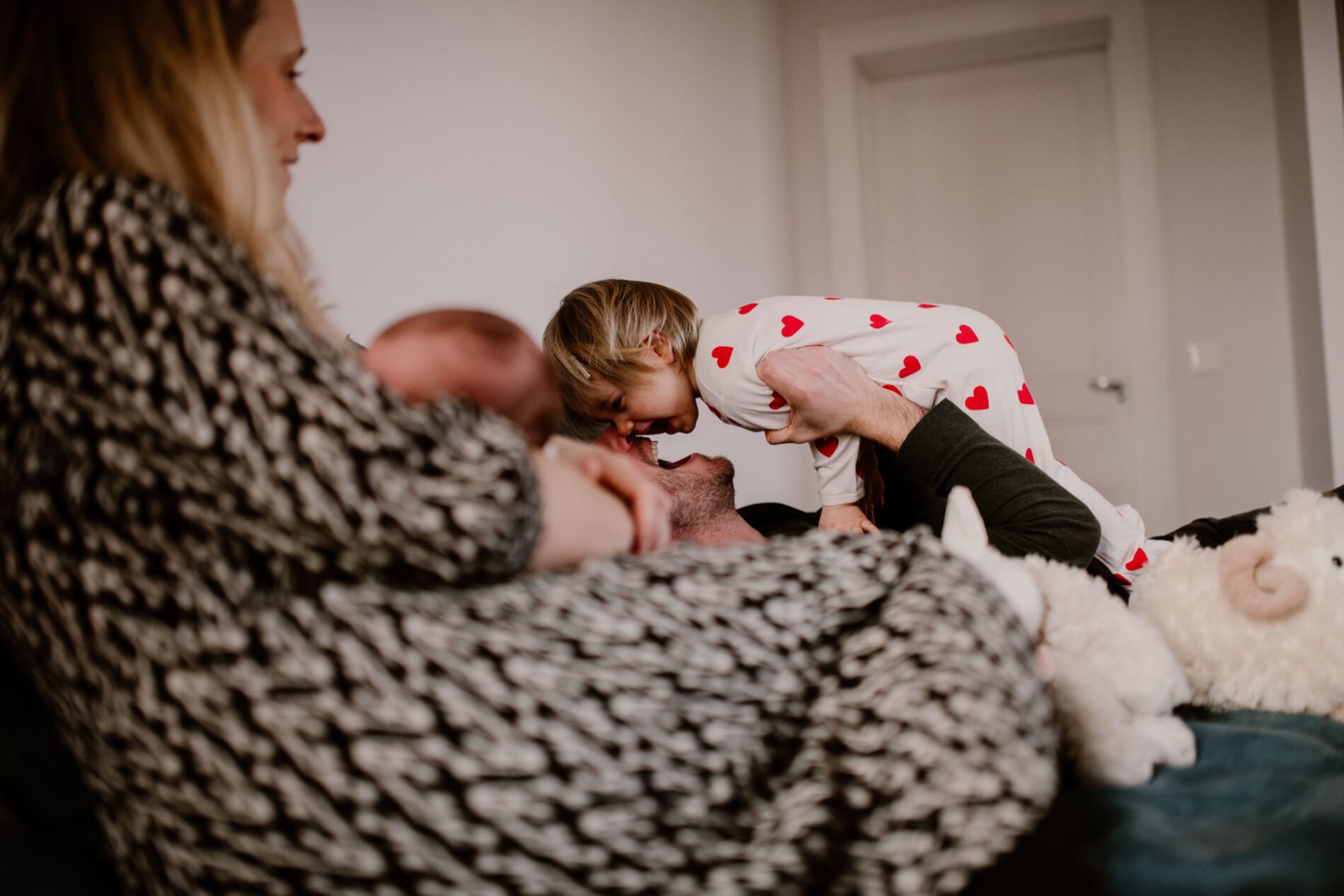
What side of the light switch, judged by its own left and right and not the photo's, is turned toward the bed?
front

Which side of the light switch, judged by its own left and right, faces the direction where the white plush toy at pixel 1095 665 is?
front

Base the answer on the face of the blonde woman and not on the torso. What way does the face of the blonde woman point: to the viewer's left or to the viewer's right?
to the viewer's right

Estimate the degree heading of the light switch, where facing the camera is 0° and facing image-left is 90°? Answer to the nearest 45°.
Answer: approximately 0°

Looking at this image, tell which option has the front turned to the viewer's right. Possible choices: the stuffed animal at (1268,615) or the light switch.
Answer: the stuffed animal

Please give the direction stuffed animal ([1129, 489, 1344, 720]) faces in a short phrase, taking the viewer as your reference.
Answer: facing to the right of the viewer

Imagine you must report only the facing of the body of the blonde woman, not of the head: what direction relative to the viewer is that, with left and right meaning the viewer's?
facing to the right of the viewer
